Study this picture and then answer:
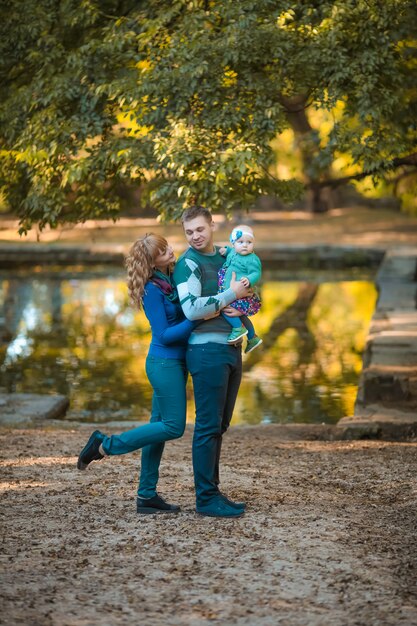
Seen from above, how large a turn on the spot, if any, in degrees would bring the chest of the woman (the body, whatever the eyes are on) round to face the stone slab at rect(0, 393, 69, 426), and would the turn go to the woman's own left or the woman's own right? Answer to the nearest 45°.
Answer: approximately 90° to the woman's own left

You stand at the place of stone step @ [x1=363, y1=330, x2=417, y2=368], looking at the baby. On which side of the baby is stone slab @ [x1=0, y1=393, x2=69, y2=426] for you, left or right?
right

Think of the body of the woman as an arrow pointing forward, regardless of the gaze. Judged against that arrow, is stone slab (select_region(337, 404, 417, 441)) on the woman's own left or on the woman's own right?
on the woman's own left

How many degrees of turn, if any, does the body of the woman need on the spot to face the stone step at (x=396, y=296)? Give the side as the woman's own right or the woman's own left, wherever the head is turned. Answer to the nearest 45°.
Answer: approximately 90° to the woman's own left

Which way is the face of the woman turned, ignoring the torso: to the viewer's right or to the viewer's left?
to the viewer's right

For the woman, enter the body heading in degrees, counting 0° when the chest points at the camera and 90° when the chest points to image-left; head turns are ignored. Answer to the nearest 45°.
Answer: approximately 270°

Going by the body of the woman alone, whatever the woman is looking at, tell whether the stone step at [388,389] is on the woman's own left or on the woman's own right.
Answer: on the woman's own left

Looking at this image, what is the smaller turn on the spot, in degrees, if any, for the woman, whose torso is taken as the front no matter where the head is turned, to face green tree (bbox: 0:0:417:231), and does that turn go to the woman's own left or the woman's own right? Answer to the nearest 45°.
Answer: approximately 90° to the woman's own left
